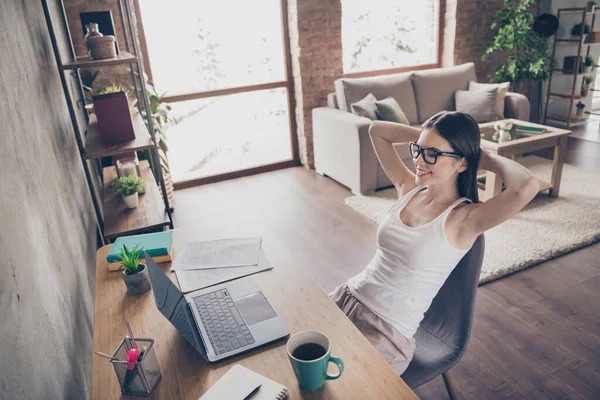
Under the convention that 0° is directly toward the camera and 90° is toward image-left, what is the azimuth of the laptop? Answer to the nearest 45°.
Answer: approximately 270°

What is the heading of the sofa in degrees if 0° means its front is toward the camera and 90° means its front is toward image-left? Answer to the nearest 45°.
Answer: approximately 315°

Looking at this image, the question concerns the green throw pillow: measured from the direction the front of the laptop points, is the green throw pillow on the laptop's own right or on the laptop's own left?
on the laptop's own left

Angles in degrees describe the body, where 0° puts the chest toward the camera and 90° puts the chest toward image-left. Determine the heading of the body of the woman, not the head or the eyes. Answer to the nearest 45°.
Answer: approximately 45°

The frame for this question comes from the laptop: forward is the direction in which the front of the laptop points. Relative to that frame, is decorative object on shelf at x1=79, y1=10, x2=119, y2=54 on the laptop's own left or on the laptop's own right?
on the laptop's own left

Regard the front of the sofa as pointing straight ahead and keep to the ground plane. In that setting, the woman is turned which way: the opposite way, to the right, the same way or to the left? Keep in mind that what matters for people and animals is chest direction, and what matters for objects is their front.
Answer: to the right

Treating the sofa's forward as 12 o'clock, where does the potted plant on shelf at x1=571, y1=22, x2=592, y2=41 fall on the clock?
The potted plant on shelf is roughly at 9 o'clock from the sofa.

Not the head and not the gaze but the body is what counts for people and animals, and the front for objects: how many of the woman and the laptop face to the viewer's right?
1

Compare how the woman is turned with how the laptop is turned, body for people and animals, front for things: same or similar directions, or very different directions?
very different directions

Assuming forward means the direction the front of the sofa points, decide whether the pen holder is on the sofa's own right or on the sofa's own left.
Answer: on the sofa's own right

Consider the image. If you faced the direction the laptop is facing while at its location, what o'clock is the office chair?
The office chair is roughly at 12 o'clock from the laptop.

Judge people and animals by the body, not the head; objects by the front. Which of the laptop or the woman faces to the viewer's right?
the laptop

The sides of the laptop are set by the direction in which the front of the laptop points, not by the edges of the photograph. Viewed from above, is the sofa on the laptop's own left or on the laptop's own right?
on the laptop's own left

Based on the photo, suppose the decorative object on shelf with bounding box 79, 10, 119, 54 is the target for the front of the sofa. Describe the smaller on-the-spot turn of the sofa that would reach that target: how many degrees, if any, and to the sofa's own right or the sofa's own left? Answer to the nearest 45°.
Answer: approximately 90° to the sofa's own right
